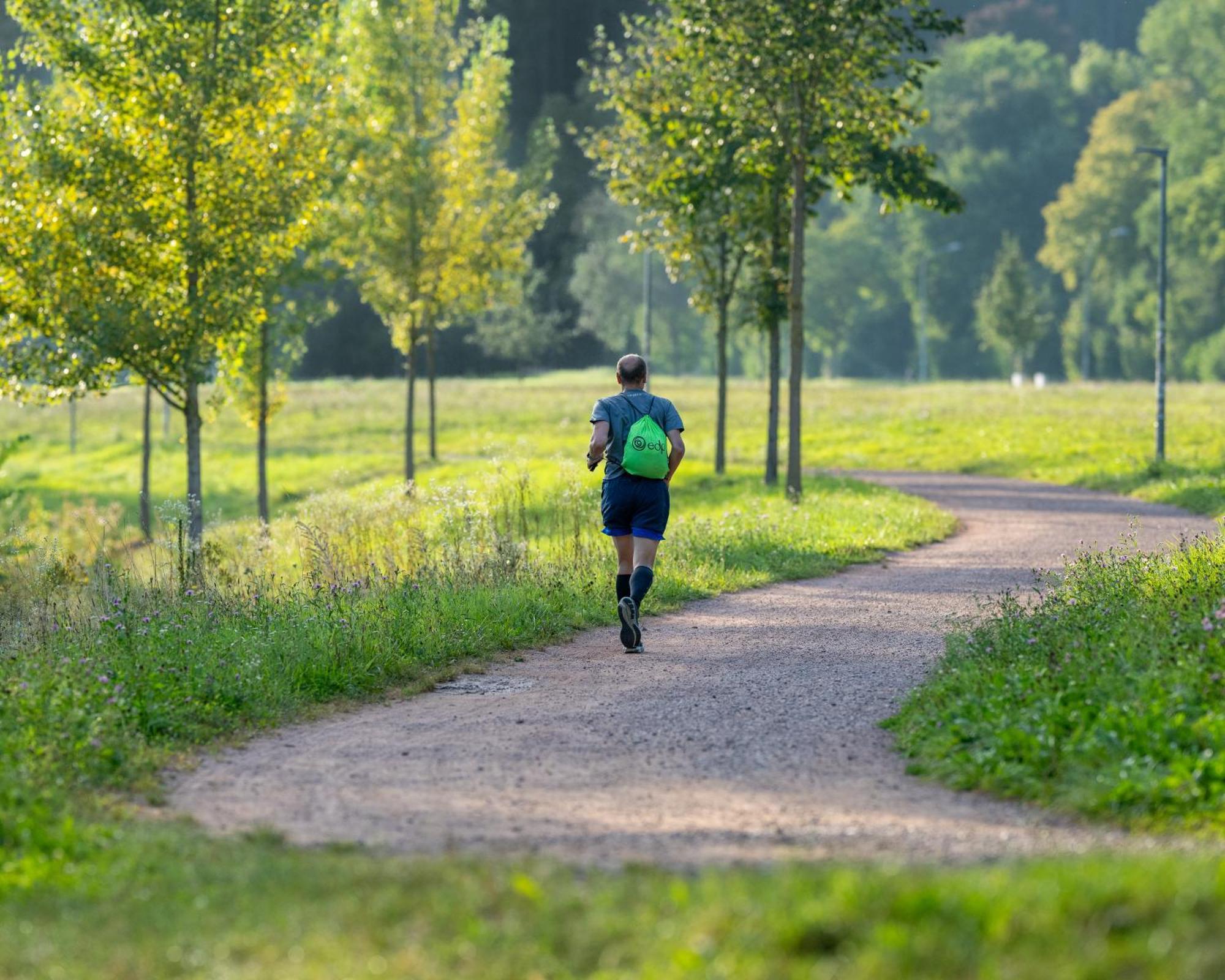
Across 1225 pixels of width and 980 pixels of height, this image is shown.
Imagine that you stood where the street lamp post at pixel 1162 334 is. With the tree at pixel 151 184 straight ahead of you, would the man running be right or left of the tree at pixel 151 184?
left

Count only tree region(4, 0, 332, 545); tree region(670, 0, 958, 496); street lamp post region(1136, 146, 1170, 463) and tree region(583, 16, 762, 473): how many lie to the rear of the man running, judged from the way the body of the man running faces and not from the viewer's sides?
0

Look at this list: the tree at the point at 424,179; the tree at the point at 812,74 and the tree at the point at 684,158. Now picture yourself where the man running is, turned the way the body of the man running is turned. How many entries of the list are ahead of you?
3

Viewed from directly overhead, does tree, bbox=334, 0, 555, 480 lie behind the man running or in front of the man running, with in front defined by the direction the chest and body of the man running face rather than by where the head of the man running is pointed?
in front

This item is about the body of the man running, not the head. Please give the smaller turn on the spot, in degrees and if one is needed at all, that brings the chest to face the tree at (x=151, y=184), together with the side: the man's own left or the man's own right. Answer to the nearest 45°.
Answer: approximately 45° to the man's own left

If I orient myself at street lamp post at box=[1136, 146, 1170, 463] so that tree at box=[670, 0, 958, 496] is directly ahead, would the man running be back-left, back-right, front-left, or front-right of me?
front-left

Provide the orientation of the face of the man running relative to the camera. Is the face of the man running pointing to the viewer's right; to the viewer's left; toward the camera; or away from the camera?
away from the camera

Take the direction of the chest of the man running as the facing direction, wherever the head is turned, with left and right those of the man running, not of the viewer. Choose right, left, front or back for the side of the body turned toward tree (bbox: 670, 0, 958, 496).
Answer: front

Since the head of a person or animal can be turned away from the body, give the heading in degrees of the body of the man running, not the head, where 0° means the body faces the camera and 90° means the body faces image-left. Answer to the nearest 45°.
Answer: approximately 180°

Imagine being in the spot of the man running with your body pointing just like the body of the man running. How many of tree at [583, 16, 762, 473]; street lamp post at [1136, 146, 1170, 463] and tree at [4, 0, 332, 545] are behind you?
0

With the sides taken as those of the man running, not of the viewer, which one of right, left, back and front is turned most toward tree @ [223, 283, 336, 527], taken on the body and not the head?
front

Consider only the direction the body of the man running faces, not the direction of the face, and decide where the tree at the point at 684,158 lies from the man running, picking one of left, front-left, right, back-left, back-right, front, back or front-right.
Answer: front
